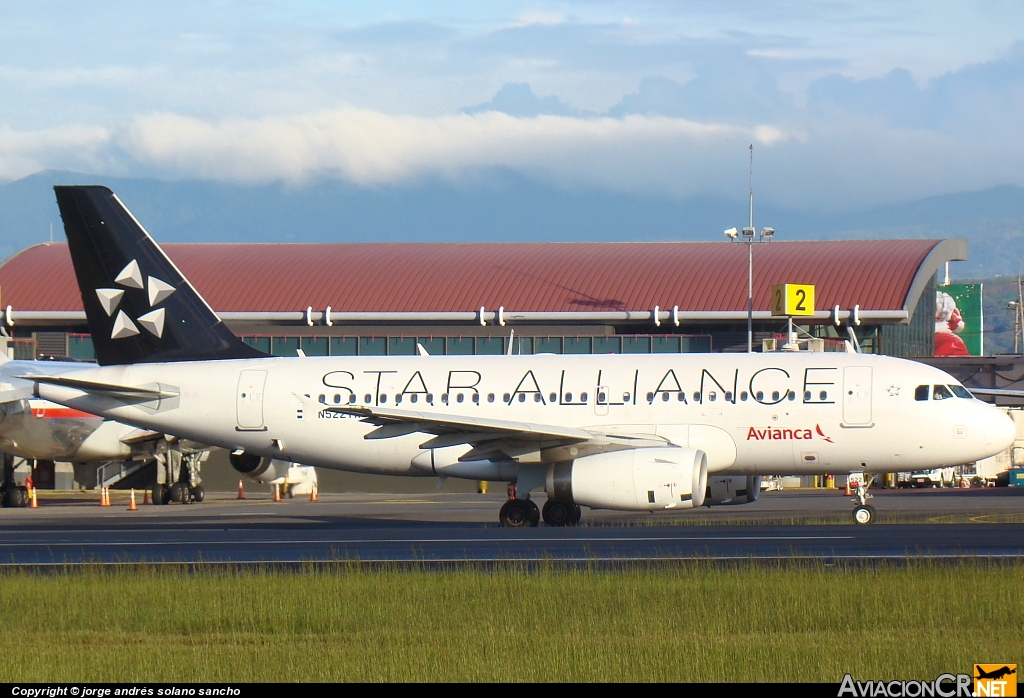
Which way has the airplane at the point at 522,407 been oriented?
to the viewer's right

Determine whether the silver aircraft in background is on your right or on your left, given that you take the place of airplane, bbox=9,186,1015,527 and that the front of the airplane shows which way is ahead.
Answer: on your left
